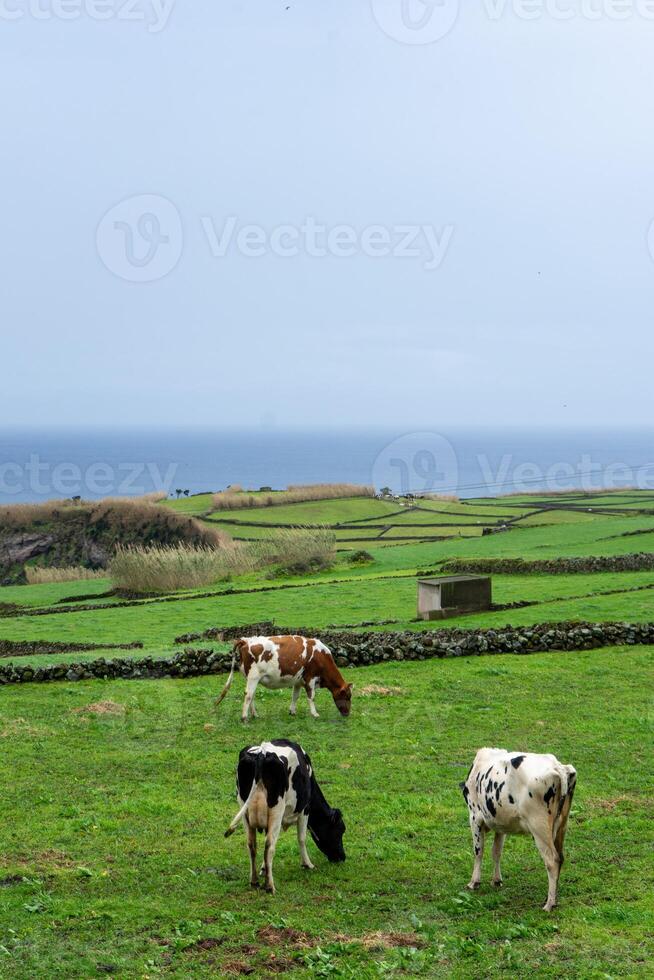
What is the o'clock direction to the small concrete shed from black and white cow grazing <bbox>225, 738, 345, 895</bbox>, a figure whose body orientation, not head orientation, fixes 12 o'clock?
The small concrete shed is roughly at 11 o'clock from the black and white cow grazing.

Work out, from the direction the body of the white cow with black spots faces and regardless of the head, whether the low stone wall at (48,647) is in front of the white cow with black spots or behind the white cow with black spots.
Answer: in front

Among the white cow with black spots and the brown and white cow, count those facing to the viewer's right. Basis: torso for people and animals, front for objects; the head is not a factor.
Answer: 1

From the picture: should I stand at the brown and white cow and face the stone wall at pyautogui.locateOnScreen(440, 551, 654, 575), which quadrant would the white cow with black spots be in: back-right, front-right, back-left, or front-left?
back-right

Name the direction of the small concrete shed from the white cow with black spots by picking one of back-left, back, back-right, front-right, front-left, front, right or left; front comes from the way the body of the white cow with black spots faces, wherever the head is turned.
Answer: front-right

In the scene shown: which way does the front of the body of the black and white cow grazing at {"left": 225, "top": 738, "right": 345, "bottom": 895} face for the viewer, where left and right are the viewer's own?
facing away from the viewer and to the right of the viewer

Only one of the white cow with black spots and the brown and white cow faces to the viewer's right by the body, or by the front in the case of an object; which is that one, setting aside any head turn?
the brown and white cow

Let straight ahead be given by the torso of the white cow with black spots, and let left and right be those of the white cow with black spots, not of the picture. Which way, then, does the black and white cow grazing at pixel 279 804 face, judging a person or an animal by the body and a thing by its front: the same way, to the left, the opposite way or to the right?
to the right

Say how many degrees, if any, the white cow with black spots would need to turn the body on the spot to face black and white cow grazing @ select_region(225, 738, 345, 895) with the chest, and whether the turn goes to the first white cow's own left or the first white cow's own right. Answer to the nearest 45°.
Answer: approximately 45° to the first white cow's own left

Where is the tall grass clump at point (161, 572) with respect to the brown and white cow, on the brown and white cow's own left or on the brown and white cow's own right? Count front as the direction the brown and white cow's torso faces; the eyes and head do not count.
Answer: on the brown and white cow's own left

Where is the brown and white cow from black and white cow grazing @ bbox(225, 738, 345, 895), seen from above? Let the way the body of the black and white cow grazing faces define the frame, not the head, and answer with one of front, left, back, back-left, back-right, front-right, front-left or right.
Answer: front-left

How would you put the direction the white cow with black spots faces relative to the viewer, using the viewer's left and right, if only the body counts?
facing away from the viewer and to the left of the viewer

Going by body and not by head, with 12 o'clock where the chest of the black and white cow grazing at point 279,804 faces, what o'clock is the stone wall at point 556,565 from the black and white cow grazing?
The stone wall is roughly at 11 o'clock from the black and white cow grazing.

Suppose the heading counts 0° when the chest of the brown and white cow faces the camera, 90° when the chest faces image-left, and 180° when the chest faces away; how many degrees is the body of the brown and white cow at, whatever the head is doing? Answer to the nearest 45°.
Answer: approximately 270°

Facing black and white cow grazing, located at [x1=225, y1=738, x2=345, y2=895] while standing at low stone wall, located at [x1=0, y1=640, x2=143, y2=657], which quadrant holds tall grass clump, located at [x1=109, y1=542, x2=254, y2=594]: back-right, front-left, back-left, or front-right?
back-left
